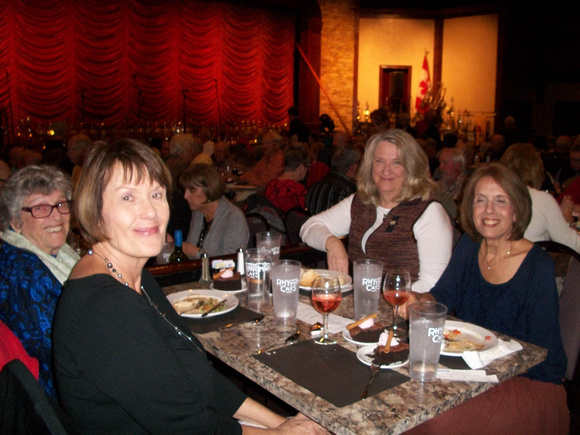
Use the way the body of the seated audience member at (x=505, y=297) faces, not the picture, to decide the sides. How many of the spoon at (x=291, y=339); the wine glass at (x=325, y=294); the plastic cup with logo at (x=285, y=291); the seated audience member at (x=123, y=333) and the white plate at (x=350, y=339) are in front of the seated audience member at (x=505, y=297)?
5

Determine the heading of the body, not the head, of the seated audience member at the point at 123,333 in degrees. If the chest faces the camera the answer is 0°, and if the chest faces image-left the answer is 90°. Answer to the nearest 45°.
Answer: approximately 315°

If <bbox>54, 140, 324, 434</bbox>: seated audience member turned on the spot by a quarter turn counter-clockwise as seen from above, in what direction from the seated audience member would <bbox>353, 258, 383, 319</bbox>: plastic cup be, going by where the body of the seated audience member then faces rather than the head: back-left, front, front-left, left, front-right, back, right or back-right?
front

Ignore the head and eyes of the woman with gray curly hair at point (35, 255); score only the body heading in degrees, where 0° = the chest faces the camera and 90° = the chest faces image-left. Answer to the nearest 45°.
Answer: approximately 315°

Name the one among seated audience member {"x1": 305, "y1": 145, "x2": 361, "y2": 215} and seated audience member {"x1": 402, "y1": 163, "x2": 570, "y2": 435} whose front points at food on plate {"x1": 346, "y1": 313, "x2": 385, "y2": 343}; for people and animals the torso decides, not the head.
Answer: seated audience member {"x1": 402, "y1": 163, "x2": 570, "y2": 435}

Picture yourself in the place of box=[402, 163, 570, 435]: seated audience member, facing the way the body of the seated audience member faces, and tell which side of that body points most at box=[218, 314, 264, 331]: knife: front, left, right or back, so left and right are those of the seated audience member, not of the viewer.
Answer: front

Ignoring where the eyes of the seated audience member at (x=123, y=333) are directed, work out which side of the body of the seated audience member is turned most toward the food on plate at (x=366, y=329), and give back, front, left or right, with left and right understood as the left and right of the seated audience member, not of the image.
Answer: front
